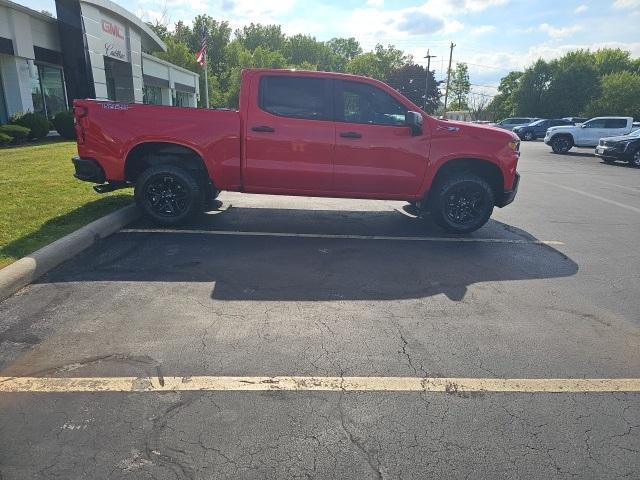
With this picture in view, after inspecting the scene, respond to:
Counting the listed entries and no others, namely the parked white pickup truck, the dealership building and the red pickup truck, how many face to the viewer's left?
1

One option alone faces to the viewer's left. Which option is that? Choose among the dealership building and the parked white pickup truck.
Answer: the parked white pickup truck

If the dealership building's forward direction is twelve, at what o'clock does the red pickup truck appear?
The red pickup truck is roughly at 1 o'clock from the dealership building.

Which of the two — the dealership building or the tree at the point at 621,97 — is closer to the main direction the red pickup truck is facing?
the tree

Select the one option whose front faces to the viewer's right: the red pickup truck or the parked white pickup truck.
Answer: the red pickup truck

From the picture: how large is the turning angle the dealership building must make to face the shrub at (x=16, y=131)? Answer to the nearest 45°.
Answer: approximately 45° to its right

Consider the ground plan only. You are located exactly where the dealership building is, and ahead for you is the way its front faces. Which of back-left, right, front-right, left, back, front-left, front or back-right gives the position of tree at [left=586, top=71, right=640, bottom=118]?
front-left

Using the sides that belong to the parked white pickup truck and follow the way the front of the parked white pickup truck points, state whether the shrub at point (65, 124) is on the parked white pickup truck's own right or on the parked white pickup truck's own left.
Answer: on the parked white pickup truck's own left

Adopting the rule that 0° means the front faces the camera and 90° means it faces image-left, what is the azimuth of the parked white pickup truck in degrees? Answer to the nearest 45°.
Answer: approximately 90°

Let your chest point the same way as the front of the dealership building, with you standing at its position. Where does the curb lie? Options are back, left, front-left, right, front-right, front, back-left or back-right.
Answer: front-right

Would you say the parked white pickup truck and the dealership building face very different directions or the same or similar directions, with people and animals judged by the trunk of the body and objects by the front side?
very different directions

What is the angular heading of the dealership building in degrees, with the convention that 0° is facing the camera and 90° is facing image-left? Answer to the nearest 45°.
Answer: approximately 315°

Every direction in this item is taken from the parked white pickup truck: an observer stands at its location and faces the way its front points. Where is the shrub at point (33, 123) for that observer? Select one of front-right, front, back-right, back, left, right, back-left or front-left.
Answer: front-left

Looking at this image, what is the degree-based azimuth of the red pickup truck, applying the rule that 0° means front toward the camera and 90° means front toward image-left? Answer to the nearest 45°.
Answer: approximately 270°
